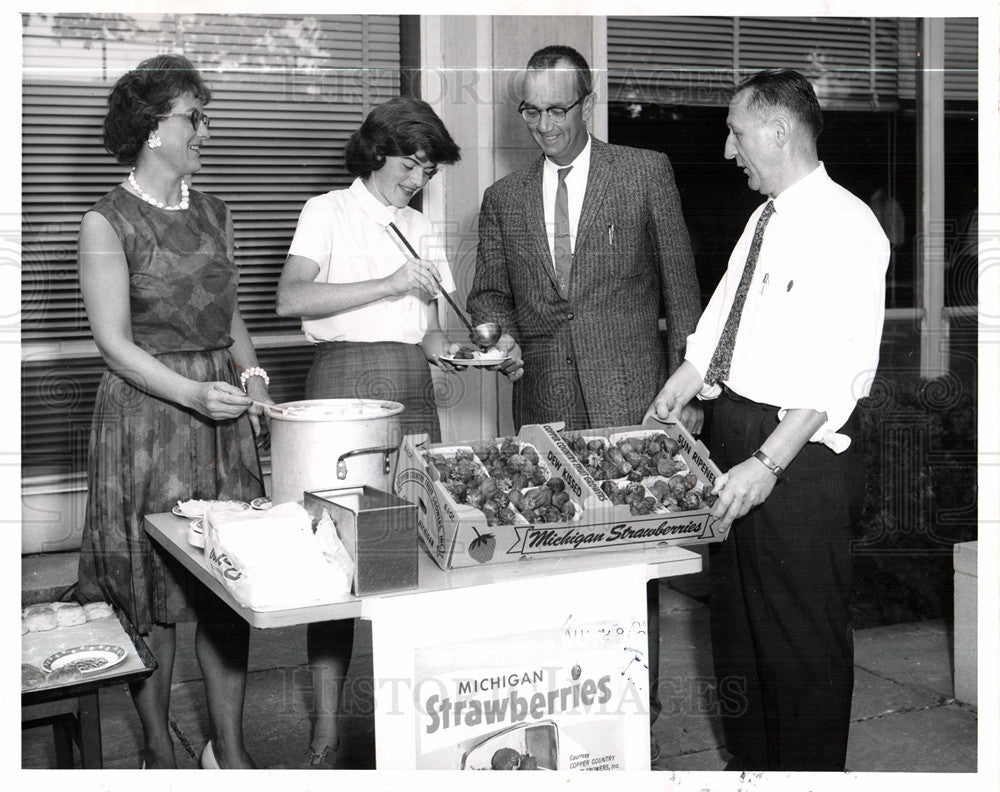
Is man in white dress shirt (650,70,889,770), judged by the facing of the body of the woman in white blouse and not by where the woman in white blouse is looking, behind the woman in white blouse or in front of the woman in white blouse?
in front

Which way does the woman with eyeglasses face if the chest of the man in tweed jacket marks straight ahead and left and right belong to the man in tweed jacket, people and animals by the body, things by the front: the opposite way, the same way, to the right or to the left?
to the left

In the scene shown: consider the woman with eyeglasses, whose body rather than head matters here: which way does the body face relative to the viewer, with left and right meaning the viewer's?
facing the viewer and to the right of the viewer

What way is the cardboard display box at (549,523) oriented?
toward the camera

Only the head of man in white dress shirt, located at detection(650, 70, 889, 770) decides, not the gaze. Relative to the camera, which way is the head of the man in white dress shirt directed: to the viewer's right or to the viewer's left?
to the viewer's left

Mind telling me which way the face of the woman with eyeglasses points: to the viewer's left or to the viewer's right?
to the viewer's right

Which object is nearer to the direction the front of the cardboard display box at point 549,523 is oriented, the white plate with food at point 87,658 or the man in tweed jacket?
the white plate with food

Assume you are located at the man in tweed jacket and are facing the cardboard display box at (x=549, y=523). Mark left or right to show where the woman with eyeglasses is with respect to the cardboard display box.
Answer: right

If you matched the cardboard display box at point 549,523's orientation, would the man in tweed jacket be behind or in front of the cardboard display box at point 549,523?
behind

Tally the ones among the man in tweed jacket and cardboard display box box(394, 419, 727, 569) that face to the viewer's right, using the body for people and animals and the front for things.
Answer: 0

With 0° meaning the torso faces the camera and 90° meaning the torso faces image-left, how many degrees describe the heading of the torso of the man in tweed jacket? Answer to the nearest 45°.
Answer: approximately 45°

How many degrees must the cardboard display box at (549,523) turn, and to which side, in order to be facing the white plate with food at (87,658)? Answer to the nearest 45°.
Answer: approximately 90° to its right

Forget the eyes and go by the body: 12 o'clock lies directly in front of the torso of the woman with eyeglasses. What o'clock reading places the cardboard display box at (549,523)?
The cardboard display box is roughly at 12 o'clock from the woman with eyeglasses.

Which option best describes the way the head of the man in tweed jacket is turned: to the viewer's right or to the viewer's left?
to the viewer's left
